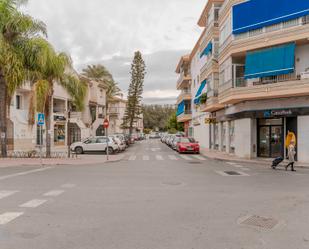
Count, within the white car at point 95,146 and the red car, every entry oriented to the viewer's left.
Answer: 1

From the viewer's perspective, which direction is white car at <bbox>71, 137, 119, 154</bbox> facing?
to the viewer's left

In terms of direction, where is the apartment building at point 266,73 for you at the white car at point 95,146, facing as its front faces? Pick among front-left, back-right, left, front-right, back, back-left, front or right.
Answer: back-left

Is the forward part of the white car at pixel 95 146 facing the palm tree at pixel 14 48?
yes

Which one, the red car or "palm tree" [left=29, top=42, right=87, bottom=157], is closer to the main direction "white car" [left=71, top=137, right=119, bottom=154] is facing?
the palm tree

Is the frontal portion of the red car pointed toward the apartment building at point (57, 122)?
no
